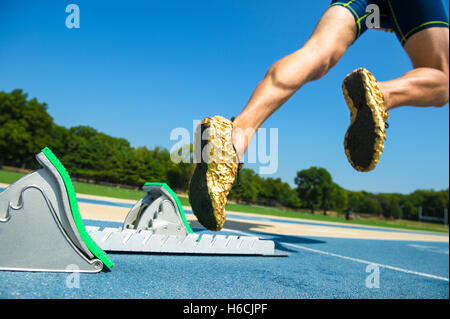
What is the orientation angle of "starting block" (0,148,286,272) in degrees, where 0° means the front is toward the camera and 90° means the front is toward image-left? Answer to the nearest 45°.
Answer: approximately 270°

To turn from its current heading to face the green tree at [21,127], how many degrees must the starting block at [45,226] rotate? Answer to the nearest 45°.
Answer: approximately 90° to its left

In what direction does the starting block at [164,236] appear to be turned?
to the viewer's right
